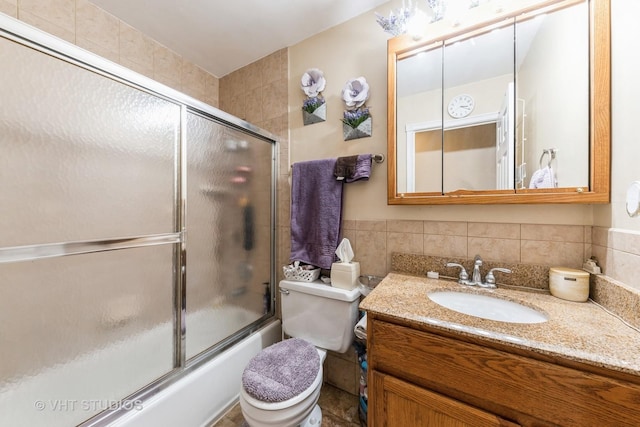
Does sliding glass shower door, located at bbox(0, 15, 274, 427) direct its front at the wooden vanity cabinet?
yes

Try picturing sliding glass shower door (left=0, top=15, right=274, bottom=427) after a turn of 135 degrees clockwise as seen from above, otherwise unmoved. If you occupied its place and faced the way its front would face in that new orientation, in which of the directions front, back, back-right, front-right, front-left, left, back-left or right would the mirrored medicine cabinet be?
back-left

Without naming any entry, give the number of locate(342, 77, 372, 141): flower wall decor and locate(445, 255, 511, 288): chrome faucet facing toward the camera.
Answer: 2

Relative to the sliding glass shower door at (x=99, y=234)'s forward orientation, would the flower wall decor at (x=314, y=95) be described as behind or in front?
in front

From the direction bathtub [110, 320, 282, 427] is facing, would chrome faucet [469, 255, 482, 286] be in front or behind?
in front

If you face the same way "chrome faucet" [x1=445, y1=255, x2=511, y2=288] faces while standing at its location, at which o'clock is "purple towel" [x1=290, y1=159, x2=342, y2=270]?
The purple towel is roughly at 3 o'clock from the chrome faucet.

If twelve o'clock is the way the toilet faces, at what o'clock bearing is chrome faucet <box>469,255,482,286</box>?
The chrome faucet is roughly at 8 o'clock from the toilet.

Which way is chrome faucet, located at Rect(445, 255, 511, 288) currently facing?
toward the camera

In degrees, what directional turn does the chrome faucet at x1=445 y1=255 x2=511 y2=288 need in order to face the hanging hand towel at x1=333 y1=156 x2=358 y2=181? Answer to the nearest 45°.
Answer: approximately 90° to its right

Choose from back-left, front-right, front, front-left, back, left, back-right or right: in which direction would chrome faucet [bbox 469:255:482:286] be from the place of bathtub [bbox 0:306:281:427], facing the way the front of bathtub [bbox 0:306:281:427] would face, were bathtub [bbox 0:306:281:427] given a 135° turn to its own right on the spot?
back-left

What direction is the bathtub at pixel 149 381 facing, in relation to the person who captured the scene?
facing the viewer and to the right of the viewer

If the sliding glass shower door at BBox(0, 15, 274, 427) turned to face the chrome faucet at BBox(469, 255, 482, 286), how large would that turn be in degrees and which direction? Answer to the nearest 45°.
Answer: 0° — it already faces it

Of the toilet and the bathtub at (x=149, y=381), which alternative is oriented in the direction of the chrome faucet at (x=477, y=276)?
the bathtub

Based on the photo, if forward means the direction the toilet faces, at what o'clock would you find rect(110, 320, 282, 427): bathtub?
The bathtub is roughly at 2 o'clock from the toilet.

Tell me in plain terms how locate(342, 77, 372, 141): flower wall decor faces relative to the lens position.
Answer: facing the viewer

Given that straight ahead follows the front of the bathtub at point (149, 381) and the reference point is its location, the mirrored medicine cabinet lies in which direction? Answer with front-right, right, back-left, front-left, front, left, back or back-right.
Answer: front
